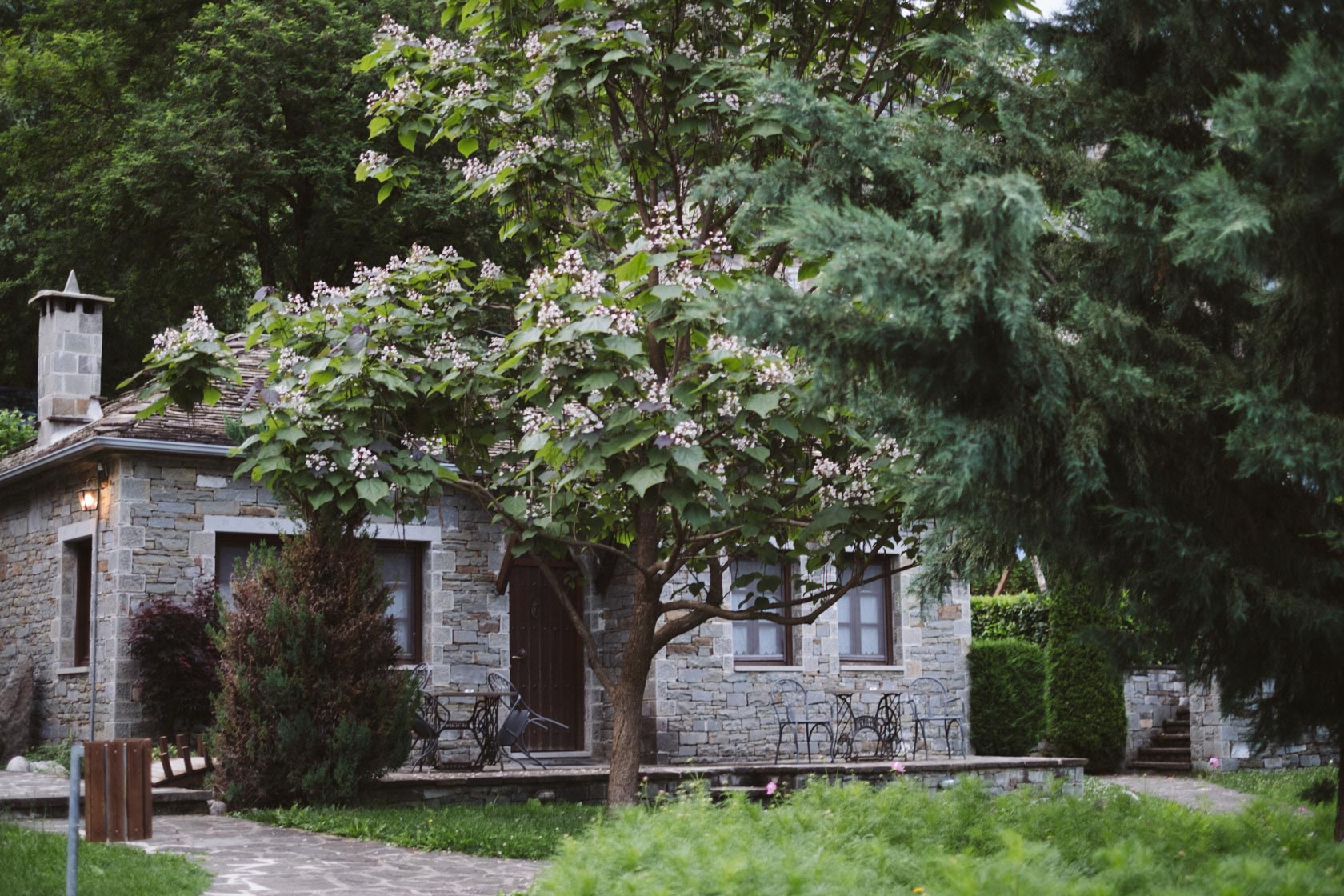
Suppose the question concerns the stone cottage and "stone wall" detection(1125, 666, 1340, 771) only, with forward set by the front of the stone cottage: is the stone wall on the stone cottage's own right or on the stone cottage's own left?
on the stone cottage's own left

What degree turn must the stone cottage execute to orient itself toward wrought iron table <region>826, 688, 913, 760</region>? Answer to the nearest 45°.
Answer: approximately 90° to its left

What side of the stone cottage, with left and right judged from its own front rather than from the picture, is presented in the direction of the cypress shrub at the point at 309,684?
front

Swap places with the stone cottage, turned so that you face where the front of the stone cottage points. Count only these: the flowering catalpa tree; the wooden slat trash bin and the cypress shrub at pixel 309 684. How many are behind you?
0

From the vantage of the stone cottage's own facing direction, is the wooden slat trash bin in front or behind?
in front

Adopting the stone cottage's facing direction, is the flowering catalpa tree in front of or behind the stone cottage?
in front

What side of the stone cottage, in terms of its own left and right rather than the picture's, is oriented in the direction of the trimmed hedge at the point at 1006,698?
left

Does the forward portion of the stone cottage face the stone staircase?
no

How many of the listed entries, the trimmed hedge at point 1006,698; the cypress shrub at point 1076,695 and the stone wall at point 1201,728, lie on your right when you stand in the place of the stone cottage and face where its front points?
0

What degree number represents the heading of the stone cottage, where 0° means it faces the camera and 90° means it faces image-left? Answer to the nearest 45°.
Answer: approximately 0°

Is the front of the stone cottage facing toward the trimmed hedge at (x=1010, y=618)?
no

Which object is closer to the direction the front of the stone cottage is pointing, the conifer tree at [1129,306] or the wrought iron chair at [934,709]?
the conifer tree
